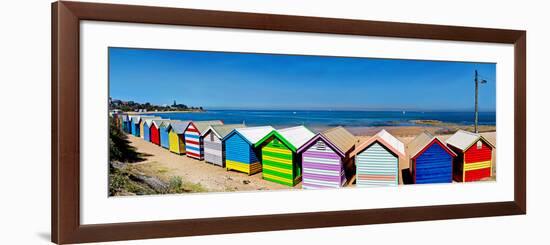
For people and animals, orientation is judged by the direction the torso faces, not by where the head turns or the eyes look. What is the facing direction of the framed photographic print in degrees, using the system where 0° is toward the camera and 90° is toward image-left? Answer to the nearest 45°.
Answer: approximately 315°
